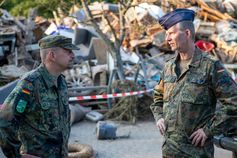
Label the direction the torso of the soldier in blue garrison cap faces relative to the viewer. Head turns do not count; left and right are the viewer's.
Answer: facing the viewer and to the left of the viewer

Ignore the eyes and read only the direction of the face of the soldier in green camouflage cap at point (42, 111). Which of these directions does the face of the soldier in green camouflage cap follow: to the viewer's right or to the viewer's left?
to the viewer's right

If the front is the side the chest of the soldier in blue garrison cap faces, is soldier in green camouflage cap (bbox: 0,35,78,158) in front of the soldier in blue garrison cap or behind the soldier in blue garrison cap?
in front

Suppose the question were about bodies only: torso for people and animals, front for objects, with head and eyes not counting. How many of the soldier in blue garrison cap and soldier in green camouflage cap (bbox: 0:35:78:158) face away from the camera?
0

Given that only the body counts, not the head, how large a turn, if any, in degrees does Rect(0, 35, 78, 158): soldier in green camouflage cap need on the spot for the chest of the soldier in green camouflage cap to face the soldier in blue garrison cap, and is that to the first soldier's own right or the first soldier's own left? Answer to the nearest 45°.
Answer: approximately 45° to the first soldier's own left

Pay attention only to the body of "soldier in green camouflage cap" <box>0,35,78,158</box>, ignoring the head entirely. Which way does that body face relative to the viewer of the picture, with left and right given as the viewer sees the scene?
facing the viewer and to the right of the viewer

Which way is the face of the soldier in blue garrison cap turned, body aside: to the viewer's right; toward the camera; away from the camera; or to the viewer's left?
to the viewer's left
